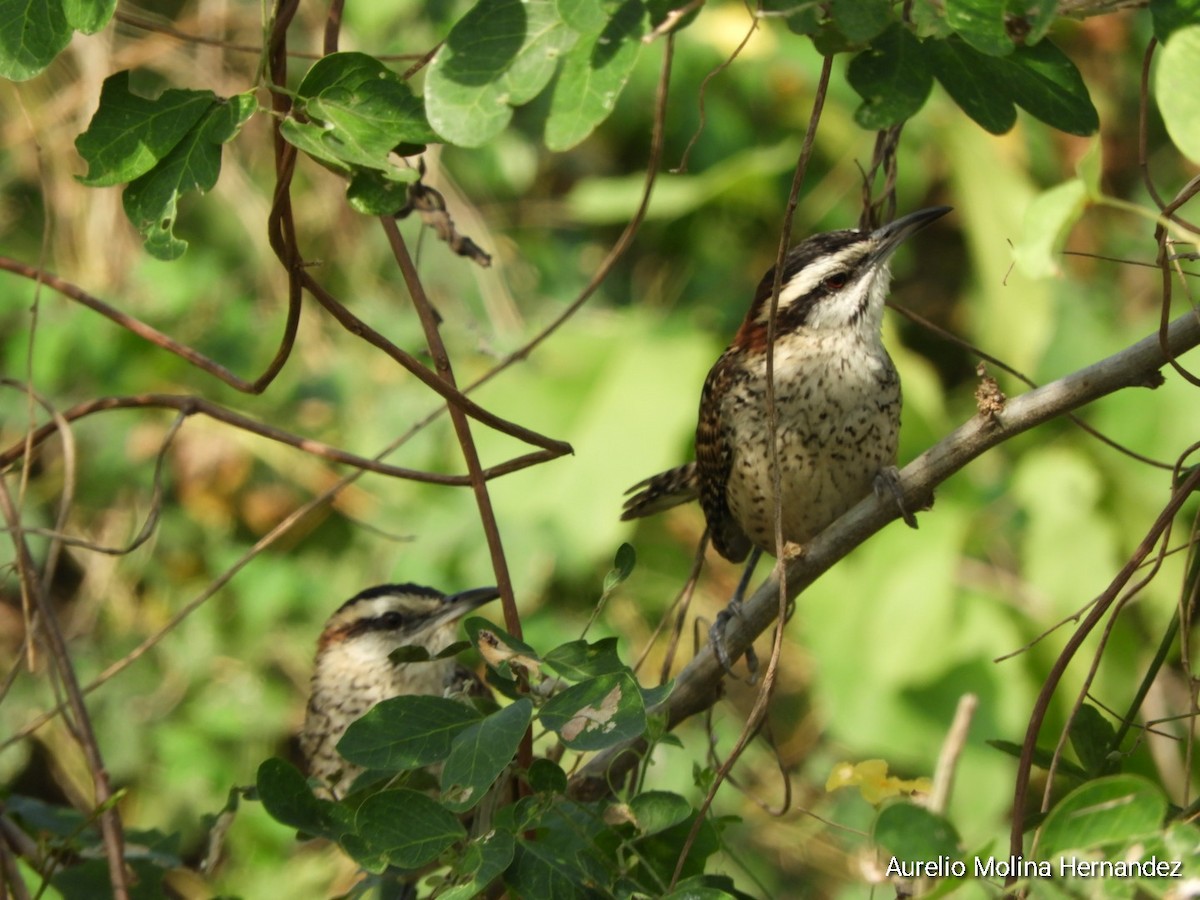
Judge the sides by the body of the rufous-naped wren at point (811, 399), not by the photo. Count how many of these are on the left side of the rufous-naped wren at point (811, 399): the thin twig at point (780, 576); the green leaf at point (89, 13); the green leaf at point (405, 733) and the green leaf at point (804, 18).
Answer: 0

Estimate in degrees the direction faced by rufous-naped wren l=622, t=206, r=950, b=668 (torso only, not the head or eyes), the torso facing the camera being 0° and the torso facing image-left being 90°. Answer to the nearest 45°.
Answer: approximately 315°

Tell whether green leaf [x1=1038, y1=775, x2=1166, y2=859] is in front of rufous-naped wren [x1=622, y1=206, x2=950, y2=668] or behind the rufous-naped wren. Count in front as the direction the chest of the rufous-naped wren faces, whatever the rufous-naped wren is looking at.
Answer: in front

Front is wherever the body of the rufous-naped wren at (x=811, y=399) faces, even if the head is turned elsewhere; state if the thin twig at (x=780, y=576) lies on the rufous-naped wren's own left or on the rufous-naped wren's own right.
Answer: on the rufous-naped wren's own right

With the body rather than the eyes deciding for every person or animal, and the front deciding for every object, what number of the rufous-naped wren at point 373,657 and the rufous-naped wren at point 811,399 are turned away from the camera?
0

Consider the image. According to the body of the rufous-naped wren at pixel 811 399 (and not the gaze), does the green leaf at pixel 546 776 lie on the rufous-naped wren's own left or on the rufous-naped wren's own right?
on the rufous-naped wren's own right

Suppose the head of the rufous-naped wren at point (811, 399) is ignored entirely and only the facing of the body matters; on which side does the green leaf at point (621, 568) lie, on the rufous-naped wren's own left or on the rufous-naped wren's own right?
on the rufous-naped wren's own right

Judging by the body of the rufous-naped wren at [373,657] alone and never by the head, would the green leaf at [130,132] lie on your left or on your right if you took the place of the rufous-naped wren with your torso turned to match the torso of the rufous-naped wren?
on your right

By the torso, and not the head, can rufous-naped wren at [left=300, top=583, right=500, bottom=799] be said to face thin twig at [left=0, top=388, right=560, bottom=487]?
no
